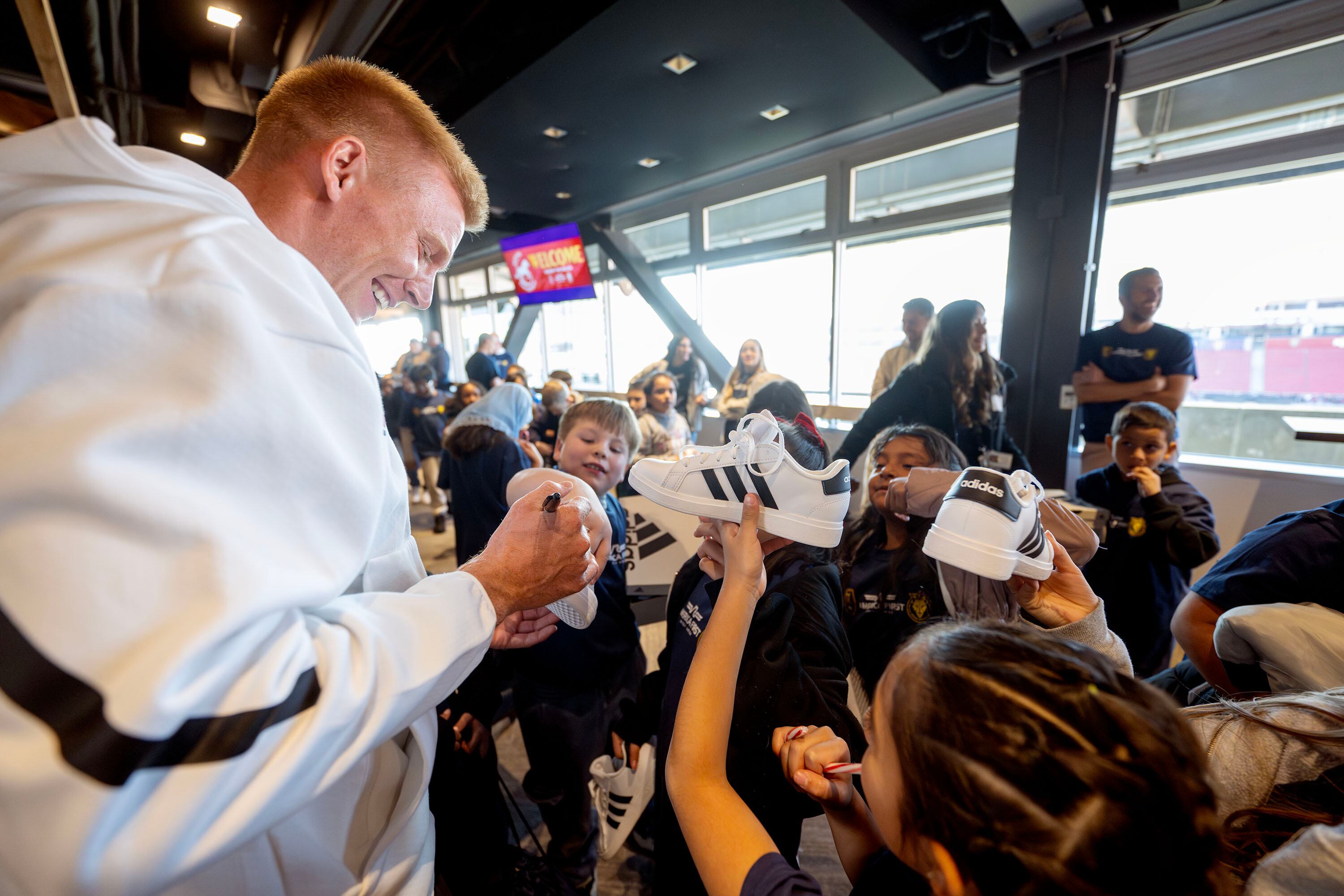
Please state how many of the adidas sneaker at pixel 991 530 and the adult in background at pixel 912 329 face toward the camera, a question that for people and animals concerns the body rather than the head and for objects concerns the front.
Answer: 1

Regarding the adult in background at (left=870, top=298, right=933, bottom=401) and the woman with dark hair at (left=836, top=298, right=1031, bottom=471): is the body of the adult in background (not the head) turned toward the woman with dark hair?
yes

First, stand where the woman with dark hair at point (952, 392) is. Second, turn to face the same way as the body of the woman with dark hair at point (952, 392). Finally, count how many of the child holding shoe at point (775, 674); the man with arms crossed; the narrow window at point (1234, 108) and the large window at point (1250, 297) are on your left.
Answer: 3

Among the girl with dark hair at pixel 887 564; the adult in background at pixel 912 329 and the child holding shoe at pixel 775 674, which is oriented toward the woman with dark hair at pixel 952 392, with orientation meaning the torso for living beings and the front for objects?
the adult in background

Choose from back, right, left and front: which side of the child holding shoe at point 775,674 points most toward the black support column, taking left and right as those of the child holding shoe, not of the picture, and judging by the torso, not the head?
back

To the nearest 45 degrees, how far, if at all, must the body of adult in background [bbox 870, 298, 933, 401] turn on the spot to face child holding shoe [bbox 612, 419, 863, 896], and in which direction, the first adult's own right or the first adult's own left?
0° — they already face them

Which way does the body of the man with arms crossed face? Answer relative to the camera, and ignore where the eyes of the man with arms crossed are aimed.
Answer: toward the camera

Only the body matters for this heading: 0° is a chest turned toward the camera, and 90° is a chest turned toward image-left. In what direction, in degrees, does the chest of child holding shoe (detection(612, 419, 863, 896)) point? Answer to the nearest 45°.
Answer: approximately 45°

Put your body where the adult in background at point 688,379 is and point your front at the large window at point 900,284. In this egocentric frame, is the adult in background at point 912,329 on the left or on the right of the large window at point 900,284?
right

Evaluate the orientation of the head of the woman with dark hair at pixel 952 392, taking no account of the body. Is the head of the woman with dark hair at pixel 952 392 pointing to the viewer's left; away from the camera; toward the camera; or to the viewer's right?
to the viewer's right

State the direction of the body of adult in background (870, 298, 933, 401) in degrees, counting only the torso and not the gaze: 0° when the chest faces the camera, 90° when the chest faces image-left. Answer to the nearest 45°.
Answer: approximately 0°

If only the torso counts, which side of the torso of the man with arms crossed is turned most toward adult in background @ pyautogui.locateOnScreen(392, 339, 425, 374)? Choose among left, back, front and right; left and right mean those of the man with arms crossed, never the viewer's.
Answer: right

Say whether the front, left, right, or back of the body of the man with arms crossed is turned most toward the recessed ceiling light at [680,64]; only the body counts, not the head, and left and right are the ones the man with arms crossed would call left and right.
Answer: right

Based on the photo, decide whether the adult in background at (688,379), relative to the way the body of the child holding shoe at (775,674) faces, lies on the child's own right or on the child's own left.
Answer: on the child's own right

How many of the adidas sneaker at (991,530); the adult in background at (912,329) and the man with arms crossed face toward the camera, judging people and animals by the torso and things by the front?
2
